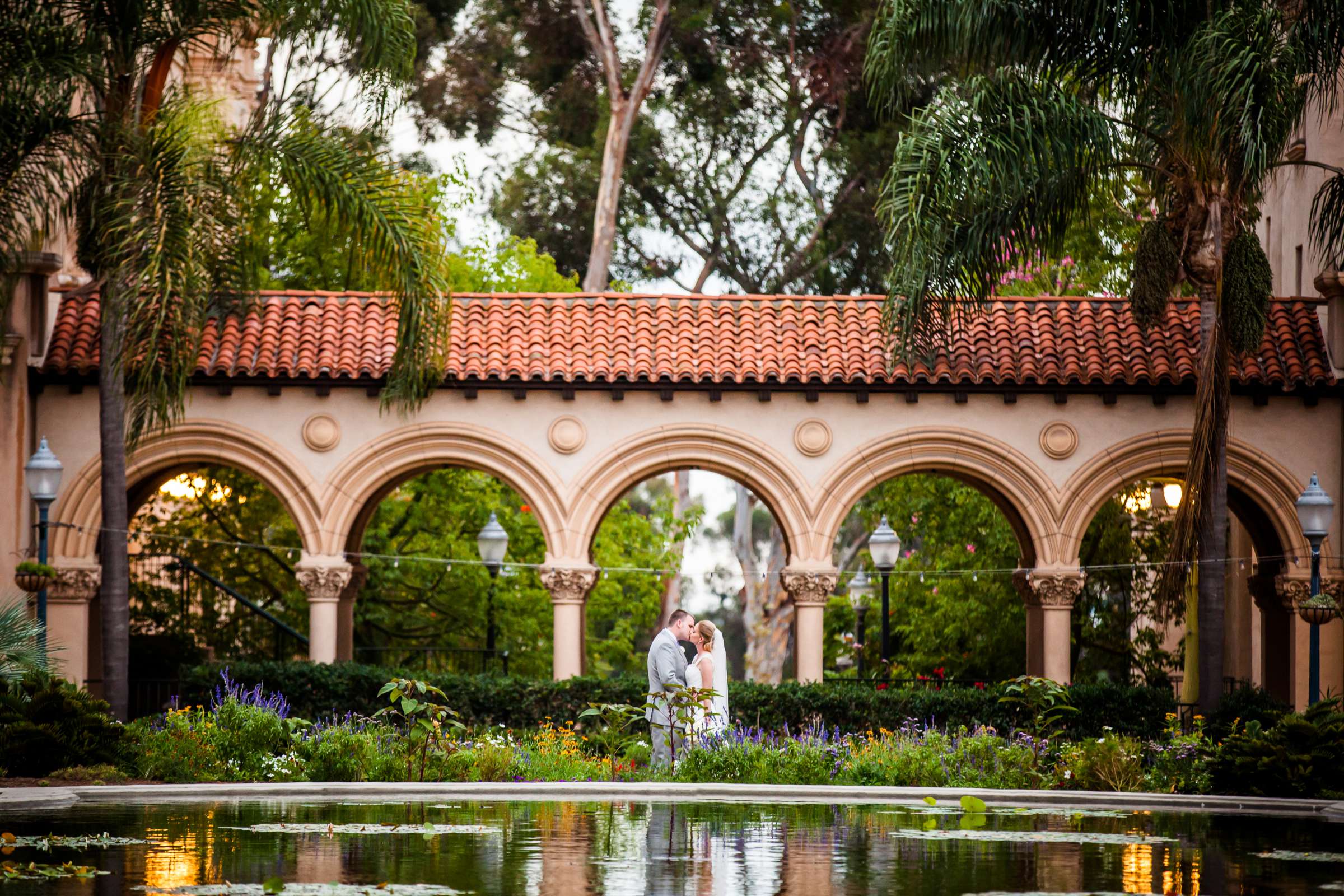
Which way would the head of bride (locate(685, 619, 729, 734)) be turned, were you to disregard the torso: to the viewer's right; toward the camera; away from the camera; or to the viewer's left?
to the viewer's left

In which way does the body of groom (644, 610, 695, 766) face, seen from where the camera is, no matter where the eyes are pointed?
to the viewer's right

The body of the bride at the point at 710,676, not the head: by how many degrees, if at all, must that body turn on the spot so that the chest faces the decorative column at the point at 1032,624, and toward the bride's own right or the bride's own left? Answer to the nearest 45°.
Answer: approximately 135° to the bride's own right

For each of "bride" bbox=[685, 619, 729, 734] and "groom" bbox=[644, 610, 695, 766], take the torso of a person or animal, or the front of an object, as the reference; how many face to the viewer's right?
1

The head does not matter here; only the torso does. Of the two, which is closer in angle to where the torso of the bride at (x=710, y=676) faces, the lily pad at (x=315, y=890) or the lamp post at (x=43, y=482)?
the lamp post

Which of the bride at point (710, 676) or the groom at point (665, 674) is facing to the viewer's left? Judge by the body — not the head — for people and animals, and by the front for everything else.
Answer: the bride

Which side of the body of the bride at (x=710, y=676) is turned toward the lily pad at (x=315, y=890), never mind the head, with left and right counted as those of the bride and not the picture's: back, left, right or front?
left

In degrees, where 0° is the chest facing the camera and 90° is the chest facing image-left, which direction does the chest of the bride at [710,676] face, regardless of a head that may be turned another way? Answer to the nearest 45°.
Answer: approximately 90°

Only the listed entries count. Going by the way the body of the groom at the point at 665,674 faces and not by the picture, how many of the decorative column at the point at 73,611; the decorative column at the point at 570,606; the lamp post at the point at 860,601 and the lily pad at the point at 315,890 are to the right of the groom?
1

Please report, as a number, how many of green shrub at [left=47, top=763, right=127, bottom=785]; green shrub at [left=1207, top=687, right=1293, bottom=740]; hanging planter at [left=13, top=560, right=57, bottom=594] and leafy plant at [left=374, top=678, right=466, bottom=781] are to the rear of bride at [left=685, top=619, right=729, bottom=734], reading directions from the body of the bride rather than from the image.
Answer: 1

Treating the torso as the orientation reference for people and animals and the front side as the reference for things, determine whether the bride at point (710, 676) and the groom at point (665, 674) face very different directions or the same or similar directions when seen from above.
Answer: very different directions

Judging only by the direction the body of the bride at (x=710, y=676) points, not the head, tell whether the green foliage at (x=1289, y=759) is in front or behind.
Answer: behind

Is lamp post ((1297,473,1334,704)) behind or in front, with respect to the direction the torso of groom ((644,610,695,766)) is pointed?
in front
